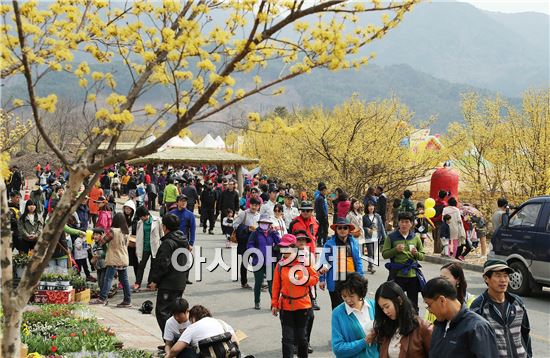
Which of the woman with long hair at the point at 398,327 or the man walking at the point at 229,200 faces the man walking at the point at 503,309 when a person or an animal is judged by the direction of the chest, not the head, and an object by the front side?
the man walking at the point at 229,200

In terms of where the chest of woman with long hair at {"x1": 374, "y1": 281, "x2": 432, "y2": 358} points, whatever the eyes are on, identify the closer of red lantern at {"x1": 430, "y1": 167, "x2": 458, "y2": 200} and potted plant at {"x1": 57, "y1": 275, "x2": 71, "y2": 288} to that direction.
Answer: the potted plant

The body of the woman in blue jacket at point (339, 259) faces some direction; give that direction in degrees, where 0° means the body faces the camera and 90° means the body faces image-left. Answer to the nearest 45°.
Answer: approximately 0°

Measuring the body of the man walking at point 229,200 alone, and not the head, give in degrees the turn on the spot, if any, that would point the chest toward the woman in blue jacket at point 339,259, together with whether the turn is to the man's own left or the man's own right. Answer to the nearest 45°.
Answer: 0° — they already face them

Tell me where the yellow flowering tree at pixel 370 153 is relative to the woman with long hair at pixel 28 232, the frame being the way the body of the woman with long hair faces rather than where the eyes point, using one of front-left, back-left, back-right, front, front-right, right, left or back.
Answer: back-left

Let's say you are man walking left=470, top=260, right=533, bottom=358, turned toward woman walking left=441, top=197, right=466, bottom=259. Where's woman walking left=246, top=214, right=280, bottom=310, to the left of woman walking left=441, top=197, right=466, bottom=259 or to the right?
left

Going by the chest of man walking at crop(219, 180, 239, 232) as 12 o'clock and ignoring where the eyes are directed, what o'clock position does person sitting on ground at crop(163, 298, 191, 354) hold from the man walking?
The person sitting on ground is roughly at 12 o'clock from the man walking.

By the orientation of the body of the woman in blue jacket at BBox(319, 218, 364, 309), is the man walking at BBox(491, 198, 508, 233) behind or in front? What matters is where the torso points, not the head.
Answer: behind

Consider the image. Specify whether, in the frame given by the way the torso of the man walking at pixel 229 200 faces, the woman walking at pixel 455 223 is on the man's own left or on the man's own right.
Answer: on the man's own left

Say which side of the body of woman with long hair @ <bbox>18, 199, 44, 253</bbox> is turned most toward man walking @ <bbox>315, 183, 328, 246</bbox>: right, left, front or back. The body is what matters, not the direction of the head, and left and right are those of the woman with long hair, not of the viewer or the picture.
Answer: left

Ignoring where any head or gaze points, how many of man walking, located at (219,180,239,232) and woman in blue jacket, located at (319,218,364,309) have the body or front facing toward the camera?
2

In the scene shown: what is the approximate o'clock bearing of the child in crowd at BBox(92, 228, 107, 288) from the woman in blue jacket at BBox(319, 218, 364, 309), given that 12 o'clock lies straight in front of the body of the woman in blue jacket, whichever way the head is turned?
The child in crowd is roughly at 4 o'clock from the woman in blue jacket.

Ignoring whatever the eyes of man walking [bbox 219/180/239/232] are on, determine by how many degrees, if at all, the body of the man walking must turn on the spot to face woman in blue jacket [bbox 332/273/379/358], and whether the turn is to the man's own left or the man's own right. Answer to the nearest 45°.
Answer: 0° — they already face them
